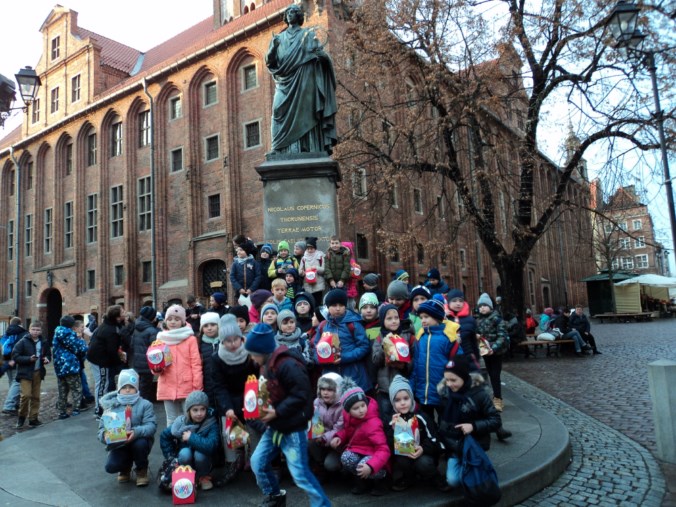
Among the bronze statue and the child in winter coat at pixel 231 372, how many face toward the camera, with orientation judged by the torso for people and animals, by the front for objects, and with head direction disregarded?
2

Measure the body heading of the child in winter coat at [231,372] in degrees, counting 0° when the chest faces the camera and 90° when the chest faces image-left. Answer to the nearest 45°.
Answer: approximately 0°

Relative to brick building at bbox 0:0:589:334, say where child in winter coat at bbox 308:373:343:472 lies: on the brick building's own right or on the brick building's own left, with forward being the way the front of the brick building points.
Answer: on the brick building's own left
